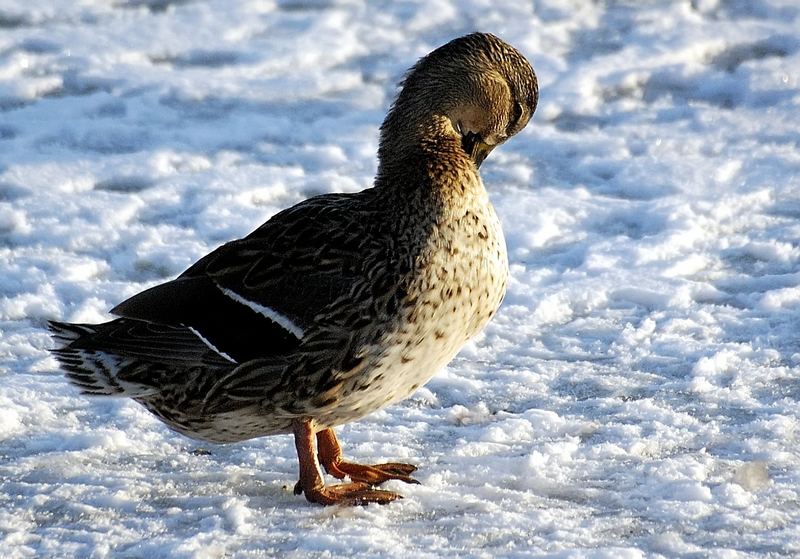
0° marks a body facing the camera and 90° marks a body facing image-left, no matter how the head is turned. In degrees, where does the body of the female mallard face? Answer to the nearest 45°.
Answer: approximately 270°
